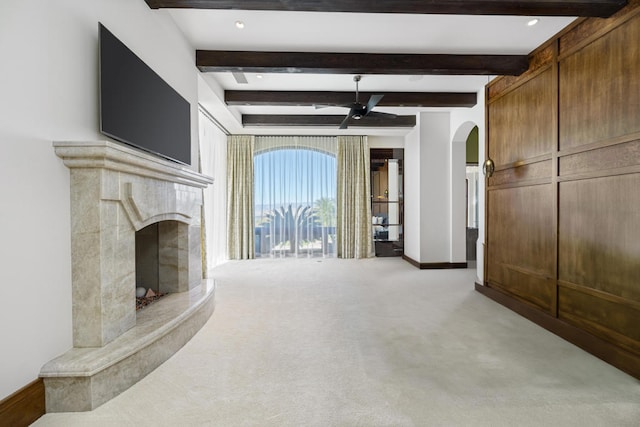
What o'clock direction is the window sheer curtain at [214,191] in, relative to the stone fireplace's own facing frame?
The window sheer curtain is roughly at 8 o'clock from the stone fireplace.

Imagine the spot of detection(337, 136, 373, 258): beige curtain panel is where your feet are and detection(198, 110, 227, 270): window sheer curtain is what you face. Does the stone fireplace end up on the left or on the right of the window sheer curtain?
left

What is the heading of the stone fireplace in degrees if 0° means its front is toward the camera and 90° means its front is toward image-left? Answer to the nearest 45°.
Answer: approximately 315°

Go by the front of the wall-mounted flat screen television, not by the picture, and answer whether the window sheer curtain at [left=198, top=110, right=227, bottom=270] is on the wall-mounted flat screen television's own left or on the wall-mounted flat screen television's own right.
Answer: on the wall-mounted flat screen television's own left

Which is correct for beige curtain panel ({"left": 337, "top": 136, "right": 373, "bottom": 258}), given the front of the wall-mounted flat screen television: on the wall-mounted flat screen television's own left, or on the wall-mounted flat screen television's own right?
on the wall-mounted flat screen television's own left
